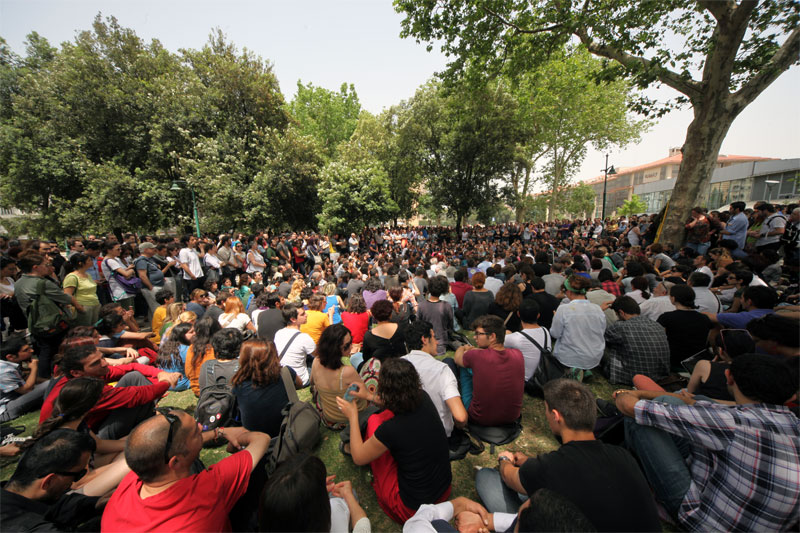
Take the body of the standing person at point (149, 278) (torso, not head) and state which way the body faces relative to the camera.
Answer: to the viewer's right

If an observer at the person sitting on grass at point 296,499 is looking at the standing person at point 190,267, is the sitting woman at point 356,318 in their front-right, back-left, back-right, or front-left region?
front-right

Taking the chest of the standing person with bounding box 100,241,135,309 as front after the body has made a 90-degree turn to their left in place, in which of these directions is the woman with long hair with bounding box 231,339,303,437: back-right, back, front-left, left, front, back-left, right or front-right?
back

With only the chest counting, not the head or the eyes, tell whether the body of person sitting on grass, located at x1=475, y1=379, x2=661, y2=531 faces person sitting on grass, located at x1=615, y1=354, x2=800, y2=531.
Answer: no

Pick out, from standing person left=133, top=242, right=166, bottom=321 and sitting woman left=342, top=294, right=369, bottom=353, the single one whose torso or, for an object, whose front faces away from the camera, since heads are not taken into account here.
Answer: the sitting woman

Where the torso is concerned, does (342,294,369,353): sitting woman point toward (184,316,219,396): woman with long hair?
no

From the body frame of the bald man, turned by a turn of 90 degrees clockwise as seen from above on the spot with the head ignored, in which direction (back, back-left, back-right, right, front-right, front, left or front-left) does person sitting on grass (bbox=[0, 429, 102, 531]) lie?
back

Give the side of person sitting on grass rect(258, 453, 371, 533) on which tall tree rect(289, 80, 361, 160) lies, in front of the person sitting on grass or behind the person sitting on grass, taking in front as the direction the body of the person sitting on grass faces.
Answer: in front

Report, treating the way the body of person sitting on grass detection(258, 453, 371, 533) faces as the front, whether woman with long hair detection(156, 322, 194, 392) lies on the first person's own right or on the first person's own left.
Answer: on the first person's own left

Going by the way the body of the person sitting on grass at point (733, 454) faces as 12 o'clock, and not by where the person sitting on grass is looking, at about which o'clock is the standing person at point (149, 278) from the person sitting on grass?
The standing person is roughly at 10 o'clock from the person sitting on grass.

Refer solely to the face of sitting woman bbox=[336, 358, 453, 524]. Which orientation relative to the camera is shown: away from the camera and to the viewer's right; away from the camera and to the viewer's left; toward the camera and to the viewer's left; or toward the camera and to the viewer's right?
away from the camera and to the viewer's left

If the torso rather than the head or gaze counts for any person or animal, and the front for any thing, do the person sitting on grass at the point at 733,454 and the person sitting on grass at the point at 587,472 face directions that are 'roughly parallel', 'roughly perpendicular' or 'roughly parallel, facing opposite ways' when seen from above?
roughly parallel

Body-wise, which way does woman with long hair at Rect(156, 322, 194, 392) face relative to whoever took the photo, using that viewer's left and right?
facing to the right of the viewer

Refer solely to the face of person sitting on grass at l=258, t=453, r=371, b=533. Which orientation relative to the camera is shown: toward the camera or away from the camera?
away from the camera

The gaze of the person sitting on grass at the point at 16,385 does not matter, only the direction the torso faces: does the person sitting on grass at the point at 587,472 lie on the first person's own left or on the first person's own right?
on the first person's own right

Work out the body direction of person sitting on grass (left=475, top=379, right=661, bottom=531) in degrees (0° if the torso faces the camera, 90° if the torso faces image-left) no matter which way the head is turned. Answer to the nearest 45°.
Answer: approximately 135°
